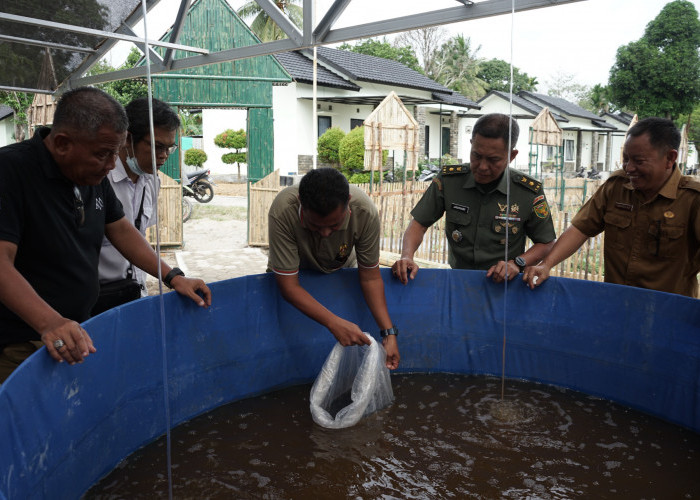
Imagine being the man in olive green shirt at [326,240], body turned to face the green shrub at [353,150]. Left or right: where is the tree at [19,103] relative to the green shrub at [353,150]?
left

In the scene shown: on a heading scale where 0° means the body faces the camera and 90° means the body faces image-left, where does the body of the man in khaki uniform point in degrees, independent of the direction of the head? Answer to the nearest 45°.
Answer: approximately 45°

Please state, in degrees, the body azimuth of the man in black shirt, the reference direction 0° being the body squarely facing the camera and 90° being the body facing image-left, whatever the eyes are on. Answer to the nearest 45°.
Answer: approximately 315°

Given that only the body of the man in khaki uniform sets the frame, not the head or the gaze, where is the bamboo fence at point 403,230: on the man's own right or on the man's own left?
on the man's own right
